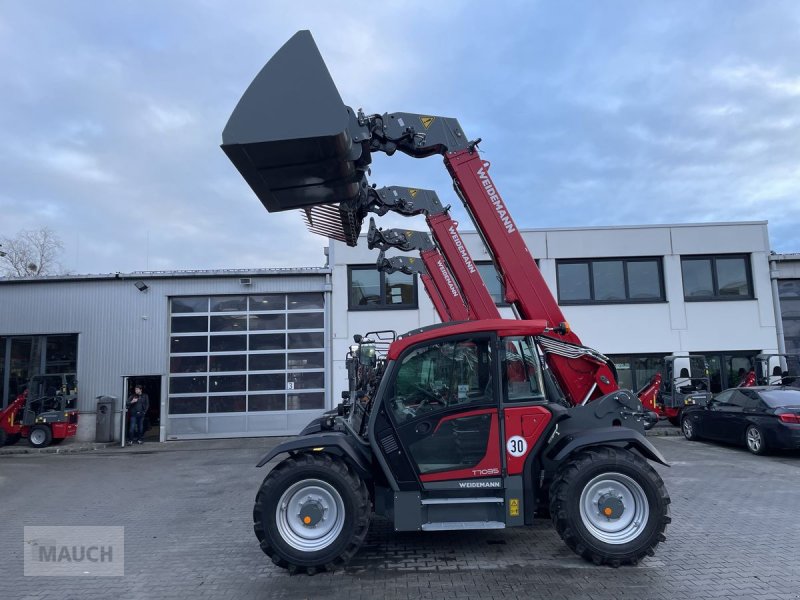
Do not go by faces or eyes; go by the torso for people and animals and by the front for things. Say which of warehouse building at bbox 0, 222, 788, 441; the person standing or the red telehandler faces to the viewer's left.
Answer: the red telehandler

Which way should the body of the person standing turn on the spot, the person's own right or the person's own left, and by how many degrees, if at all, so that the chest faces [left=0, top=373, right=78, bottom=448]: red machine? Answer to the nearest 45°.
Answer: approximately 90° to the person's own right

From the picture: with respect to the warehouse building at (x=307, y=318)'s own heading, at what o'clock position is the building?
The building is roughly at 9 o'clock from the warehouse building.

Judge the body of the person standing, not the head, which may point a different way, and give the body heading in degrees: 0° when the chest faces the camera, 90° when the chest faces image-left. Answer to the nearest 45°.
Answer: approximately 0°

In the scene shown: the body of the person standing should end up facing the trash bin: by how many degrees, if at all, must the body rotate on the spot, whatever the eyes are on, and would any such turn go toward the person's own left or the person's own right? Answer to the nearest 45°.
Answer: approximately 135° to the person's own right

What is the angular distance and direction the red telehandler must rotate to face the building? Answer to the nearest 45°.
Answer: approximately 135° to its right

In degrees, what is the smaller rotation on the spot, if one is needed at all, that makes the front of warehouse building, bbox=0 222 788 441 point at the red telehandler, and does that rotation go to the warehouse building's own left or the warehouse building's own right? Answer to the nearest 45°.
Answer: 0° — it already faces it

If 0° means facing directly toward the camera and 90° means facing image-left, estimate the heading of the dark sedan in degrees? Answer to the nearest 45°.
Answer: approximately 135°

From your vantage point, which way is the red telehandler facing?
to the viewer's left
